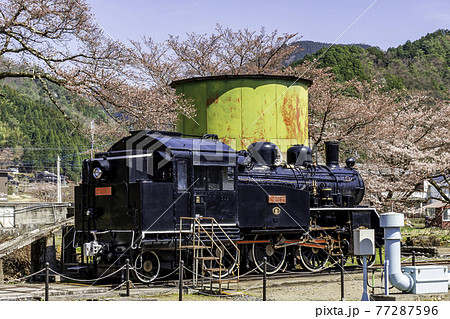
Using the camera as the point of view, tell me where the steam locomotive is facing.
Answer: facing away from the viewer and to the right of the viewer

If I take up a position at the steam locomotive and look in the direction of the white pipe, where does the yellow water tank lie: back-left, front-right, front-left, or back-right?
back-left

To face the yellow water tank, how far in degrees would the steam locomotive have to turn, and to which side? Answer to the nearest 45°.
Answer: approximately 45° to its left

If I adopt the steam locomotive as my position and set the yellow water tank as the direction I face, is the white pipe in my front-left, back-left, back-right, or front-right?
back-right

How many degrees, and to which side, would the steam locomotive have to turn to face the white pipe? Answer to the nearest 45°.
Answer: approximately 90° to its right
